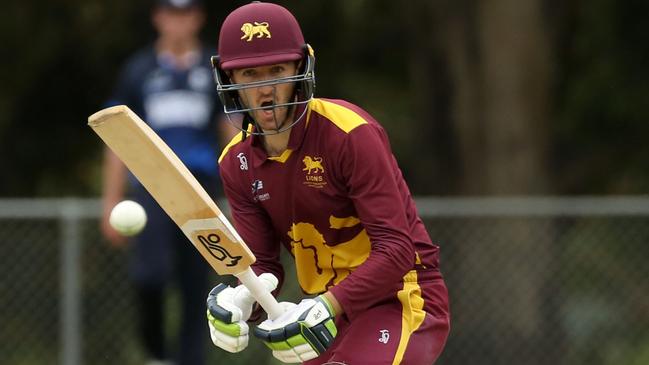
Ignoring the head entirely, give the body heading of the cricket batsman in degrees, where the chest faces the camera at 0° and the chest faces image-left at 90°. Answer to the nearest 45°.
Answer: approximately 45°

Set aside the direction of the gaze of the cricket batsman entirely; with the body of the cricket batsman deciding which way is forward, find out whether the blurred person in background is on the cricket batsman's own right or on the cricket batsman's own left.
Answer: on the cricket batsman's own right

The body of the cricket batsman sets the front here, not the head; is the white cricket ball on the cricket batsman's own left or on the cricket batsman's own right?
on the cricket batsman's own right

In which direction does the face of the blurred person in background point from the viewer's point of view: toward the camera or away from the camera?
toward the camera

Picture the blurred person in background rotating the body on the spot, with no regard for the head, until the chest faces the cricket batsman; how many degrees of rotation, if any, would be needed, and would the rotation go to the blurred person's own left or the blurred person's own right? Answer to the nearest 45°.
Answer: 0° — they already face them

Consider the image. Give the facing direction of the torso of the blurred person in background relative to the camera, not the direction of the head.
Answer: toward the camera
